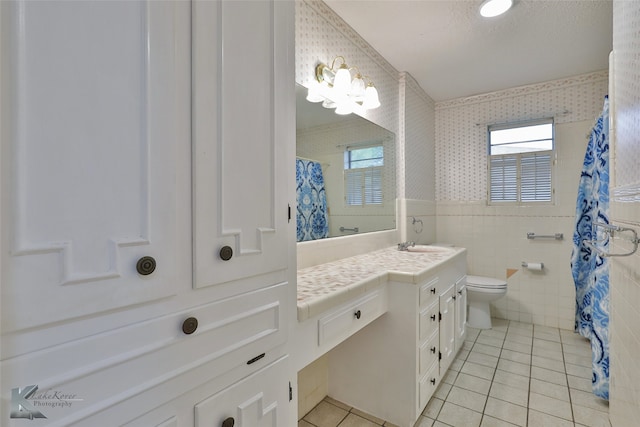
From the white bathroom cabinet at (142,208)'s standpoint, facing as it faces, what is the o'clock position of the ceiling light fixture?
The ceiling light fixture is roughly at 10 o'clock from the white bathroom cabinet.

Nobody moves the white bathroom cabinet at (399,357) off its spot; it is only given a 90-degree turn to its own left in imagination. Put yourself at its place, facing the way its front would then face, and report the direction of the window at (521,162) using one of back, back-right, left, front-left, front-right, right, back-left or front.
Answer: front-right

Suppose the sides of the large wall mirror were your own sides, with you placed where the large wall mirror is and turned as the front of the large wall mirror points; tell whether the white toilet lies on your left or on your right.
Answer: on your left

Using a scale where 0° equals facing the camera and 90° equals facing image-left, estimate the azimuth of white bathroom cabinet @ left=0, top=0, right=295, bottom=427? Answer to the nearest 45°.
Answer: approximately 315°

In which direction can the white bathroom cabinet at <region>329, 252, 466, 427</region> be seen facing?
to the viewer's right
